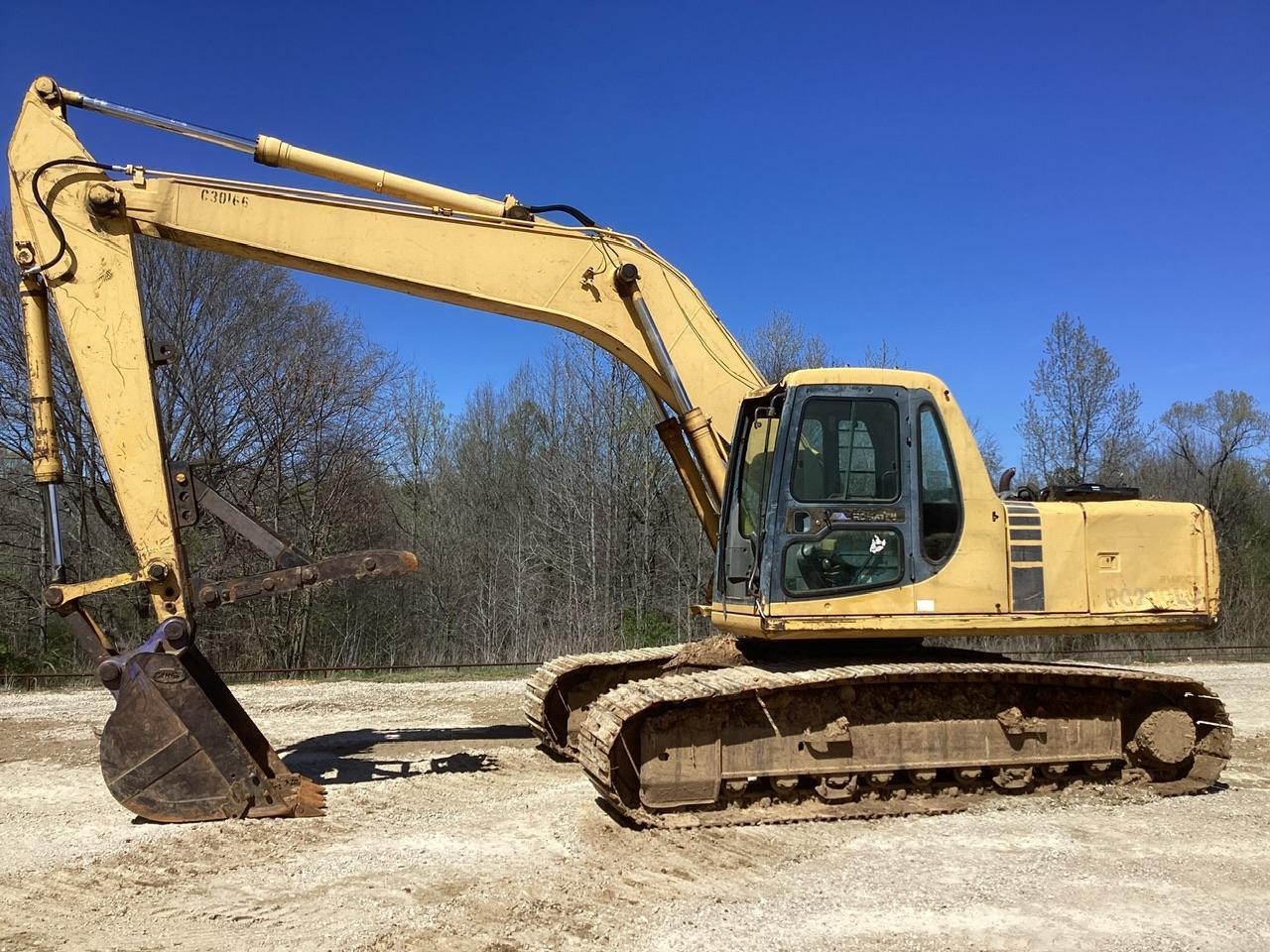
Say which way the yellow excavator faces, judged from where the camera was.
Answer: facing to the left of the viewer
